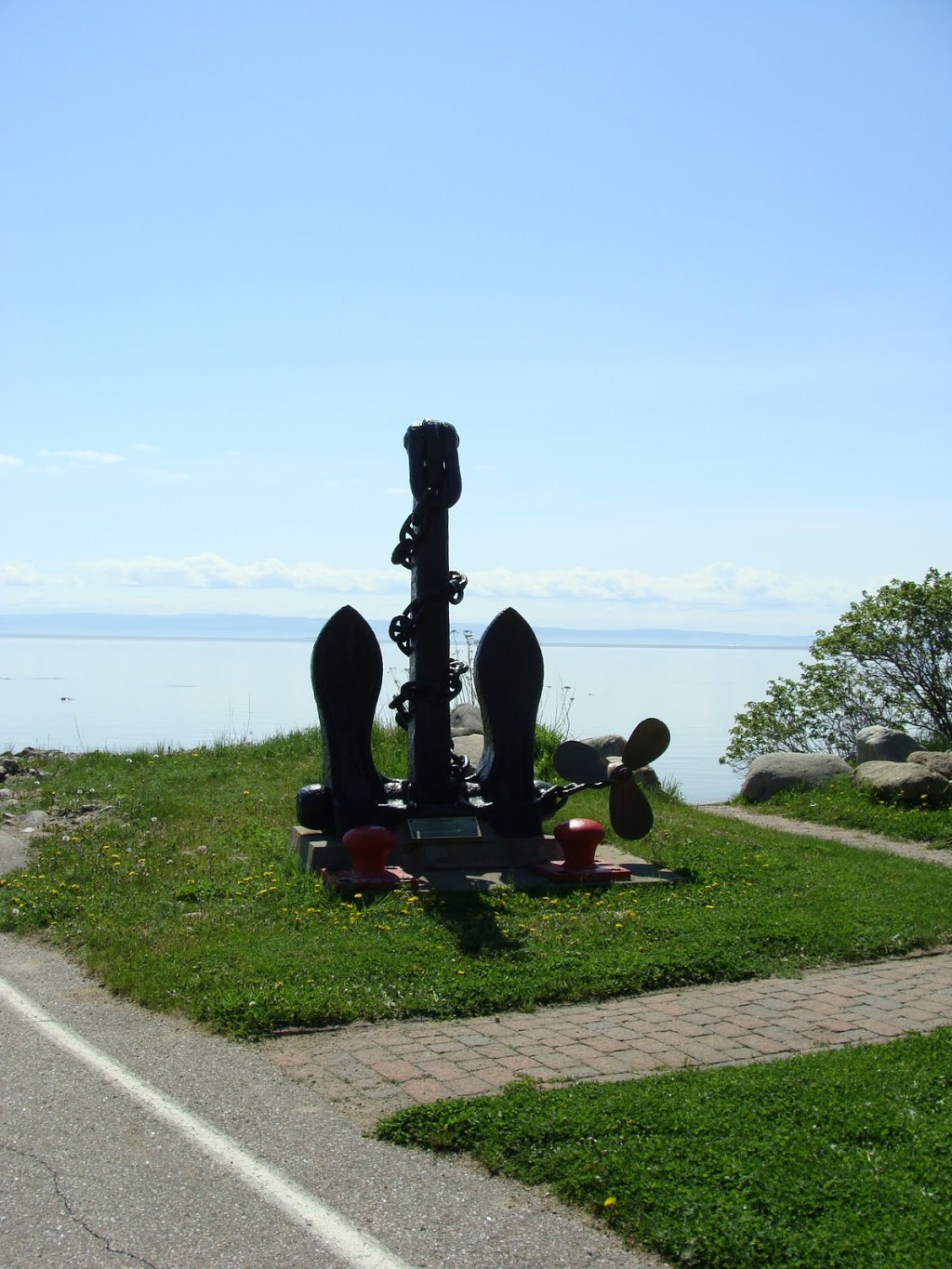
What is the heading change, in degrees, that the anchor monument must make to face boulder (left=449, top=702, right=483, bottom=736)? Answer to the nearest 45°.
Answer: approximately 180°

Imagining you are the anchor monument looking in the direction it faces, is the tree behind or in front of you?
behind

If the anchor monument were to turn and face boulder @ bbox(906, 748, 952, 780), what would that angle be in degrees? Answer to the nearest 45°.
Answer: approximately 135° to its left

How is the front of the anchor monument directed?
toward the camera

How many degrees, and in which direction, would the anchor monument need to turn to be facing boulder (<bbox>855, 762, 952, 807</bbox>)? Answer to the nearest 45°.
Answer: approximately 135° to its left

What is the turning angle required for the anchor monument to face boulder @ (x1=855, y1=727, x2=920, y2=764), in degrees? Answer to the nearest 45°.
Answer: approximately 135° to its left

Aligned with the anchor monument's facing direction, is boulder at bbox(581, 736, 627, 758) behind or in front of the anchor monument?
behind
